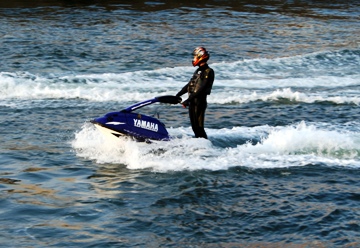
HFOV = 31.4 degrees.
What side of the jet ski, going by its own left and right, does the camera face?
left
